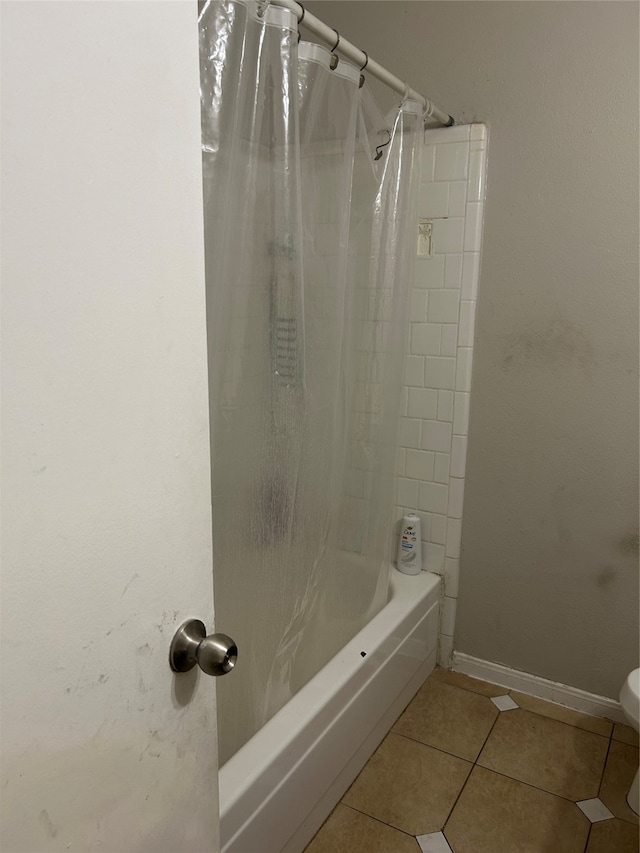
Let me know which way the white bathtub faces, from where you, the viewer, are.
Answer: facing the viewer and to the right of the viewer
